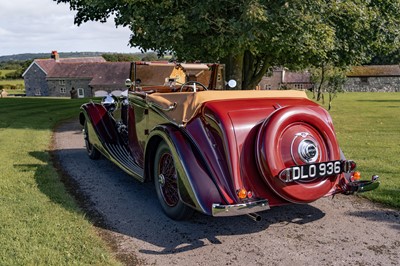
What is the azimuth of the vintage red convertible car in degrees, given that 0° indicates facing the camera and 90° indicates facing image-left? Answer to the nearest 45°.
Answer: approximately 135°
